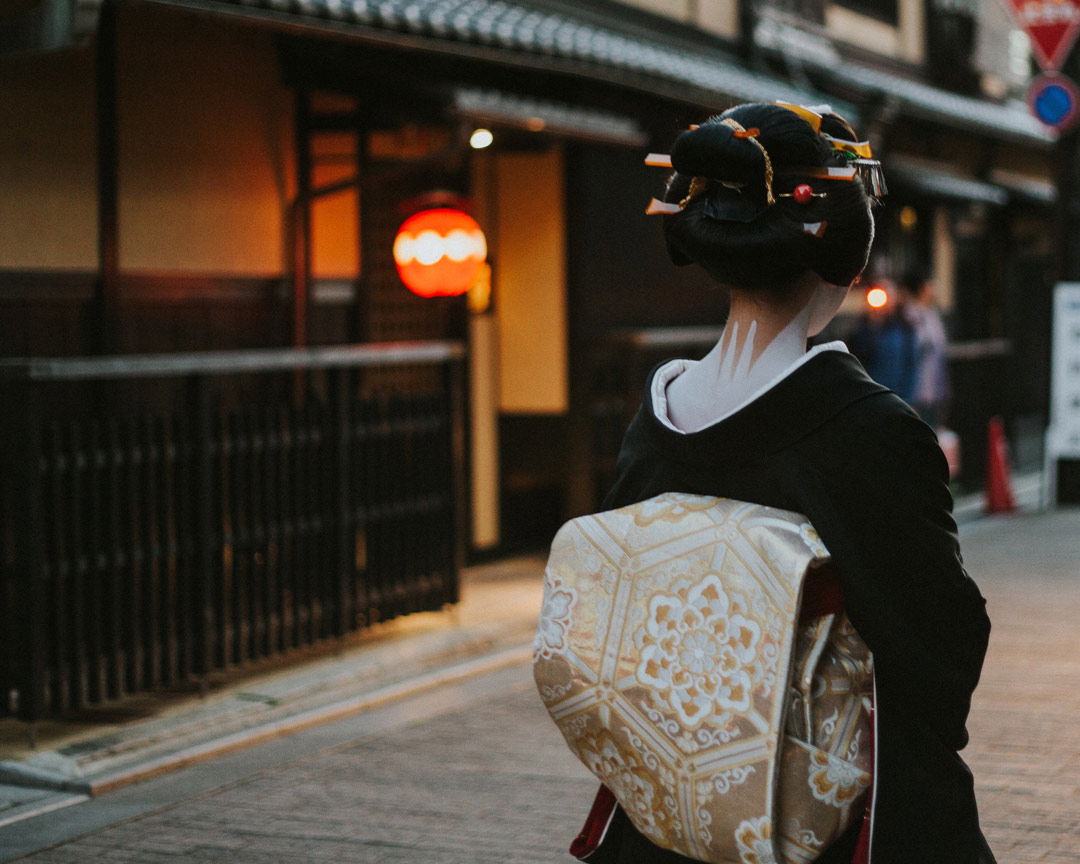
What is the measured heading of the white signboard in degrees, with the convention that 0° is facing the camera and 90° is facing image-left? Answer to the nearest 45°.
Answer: approximately 0°

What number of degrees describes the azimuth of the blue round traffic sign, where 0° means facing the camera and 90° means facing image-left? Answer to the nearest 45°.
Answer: approximately 0°

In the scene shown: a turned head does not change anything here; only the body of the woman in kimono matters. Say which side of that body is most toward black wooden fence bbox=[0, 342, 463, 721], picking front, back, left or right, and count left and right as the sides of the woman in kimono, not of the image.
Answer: left

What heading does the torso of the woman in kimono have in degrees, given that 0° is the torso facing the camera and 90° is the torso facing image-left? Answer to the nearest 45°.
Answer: approximately 225°
